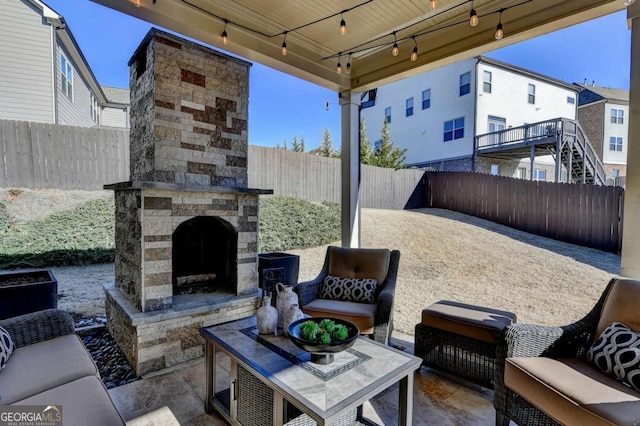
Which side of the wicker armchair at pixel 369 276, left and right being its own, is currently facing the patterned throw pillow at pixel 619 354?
left

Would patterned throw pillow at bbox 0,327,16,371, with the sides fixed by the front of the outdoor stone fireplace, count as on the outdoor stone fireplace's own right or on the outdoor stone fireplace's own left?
on the outdoor stone fireplace's own right

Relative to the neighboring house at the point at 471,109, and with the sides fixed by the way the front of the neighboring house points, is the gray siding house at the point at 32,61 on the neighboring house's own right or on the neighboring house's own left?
on the neighboring house's own left

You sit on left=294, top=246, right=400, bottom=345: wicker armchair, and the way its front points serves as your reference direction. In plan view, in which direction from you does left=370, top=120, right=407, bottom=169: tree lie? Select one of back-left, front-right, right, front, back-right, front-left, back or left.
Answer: back-right

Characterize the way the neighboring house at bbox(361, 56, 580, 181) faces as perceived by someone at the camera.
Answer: facing away from the viewer and to the left of the viewer

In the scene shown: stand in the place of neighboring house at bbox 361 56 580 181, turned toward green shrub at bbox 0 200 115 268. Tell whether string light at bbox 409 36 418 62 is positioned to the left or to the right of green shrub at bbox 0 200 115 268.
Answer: left

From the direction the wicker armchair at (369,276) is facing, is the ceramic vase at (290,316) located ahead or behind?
ahead

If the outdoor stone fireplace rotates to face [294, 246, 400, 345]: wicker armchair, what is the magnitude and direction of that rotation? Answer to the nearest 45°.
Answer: approximately 45° to its left

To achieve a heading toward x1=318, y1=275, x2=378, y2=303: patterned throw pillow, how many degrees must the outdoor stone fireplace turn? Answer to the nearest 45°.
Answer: approximately 45° to its left

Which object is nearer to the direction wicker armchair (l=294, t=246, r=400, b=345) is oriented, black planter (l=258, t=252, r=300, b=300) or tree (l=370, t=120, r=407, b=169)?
the black planter

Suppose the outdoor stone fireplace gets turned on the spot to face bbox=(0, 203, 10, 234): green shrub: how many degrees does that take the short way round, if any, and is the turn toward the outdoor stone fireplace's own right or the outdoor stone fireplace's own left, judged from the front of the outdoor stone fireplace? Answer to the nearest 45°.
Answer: approximately 180°

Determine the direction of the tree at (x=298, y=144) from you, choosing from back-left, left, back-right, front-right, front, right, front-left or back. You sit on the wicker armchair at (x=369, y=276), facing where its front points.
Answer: back-right
